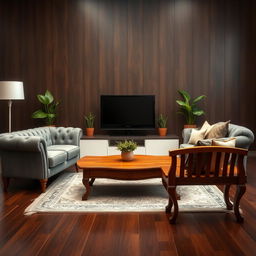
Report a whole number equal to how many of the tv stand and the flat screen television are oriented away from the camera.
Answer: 0

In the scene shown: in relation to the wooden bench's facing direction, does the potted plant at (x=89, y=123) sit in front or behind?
in front

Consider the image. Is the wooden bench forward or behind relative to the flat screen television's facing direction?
forward

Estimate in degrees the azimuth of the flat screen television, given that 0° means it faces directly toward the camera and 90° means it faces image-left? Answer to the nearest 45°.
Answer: approximately 0°

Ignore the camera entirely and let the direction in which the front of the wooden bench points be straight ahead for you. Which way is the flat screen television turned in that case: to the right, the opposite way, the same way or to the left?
the opposite way

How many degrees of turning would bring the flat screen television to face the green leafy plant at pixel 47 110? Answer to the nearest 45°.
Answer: approximately 90° to its right

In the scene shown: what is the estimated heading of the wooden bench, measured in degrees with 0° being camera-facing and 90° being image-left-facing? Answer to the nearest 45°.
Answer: approximately 180°

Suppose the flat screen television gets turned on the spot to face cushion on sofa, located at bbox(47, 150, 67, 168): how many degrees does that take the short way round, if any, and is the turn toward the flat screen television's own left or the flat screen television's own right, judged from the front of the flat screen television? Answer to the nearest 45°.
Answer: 0° — it already faces it

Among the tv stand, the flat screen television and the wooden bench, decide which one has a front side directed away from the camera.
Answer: the wooden bench
